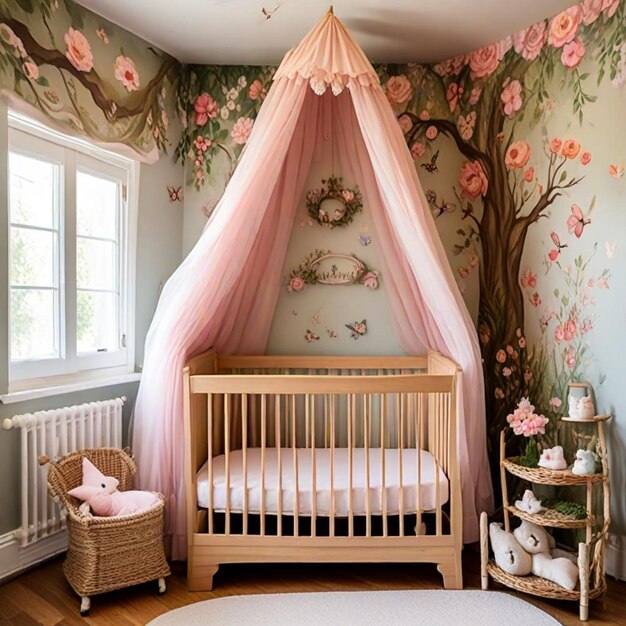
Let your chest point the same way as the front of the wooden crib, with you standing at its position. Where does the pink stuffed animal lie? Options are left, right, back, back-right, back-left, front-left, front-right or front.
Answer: right

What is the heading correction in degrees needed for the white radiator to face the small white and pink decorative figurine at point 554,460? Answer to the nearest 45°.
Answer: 0° — it already faces it

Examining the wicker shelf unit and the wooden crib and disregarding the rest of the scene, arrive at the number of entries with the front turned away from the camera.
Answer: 0

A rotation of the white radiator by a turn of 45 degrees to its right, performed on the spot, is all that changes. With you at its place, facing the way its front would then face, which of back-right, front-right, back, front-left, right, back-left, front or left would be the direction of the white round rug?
front-left

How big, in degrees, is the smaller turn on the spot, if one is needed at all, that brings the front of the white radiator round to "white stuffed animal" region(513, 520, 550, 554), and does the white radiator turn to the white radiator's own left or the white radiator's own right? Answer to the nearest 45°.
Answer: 0° — it already faces it

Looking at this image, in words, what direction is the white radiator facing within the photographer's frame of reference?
facing the viewer and to the right of the viewer

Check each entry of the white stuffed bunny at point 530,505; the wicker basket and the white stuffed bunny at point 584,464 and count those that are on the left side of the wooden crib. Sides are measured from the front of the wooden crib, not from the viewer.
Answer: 2

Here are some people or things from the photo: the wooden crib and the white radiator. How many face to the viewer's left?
0

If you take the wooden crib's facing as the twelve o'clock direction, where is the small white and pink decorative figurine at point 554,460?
The small white and pink decorative figurine is roughly at 9 o'clock from the wooden crib.

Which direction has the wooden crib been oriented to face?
toward the camera

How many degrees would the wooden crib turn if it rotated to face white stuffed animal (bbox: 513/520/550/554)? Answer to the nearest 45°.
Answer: approximately 90° to its left

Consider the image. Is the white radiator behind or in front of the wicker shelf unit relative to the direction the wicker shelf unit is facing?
in front

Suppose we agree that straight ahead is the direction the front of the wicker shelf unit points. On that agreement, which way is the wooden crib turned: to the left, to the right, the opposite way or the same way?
to the left
